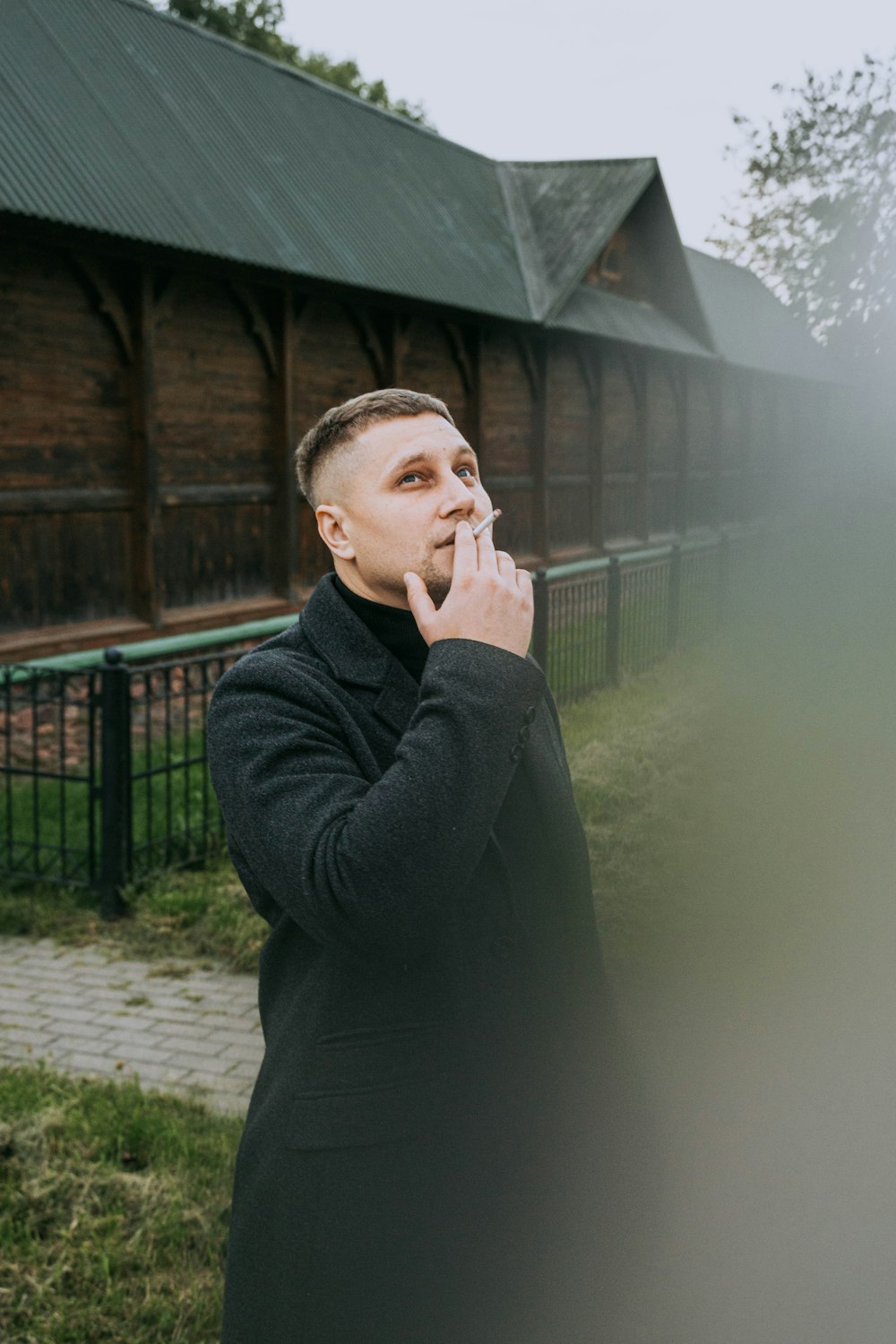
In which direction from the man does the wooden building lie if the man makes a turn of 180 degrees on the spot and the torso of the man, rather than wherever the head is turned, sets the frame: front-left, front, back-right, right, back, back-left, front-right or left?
front-right

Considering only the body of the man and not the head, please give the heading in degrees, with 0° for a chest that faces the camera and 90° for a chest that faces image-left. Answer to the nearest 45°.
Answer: approximately 315°

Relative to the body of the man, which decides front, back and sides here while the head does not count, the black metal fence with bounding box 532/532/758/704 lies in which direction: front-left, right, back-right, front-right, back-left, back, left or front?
back-left
